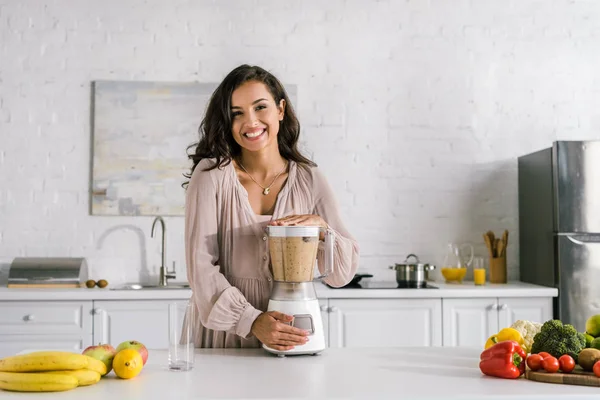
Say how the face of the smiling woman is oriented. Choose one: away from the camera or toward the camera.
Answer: toward the camera

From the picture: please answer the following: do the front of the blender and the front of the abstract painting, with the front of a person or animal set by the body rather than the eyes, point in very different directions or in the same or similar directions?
same or similar directions

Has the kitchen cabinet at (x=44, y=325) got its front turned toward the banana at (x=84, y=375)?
yes

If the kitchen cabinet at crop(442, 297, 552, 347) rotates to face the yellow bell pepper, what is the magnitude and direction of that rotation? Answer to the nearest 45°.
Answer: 0° — it already faces it

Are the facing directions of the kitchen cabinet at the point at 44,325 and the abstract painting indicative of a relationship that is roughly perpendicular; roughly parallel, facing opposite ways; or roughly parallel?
roughly parallel

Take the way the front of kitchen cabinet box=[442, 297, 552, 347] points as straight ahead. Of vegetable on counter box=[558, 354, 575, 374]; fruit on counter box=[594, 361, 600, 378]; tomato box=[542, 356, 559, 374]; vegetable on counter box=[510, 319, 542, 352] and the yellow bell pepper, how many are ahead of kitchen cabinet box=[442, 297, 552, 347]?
5

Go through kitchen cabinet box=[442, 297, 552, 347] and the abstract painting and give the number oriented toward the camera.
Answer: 2

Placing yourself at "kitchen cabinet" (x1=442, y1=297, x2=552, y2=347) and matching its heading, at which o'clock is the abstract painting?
The abstract painting is roughly at 3 o'clock from the kitchen cabinet.

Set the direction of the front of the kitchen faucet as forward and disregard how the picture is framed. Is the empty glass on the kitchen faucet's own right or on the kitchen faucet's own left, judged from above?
on the kitchen faucet's own left

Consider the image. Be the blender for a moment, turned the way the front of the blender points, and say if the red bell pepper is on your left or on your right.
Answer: on your left

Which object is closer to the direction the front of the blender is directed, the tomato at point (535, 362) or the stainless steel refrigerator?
the tomato

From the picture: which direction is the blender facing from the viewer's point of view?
toward the camera

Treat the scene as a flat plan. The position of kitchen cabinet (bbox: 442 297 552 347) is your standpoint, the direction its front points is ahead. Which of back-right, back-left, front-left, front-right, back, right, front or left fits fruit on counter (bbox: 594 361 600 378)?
front

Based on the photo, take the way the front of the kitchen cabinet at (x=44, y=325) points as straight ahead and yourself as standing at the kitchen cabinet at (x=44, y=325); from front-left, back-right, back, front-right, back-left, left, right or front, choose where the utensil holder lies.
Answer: left

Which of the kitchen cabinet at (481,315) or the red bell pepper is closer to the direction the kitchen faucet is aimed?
the red bell pepper

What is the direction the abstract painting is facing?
toward the camera

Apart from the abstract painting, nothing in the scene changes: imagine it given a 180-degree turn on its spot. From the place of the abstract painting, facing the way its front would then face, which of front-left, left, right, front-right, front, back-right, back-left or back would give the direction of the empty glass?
back

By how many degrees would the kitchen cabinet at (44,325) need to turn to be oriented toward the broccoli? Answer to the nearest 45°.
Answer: approximately 45° to its left

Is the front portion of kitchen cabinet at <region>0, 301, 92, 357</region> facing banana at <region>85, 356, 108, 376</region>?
yes

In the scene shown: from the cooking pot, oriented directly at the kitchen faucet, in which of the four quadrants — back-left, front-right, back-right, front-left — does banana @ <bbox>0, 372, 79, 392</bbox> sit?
front-left
